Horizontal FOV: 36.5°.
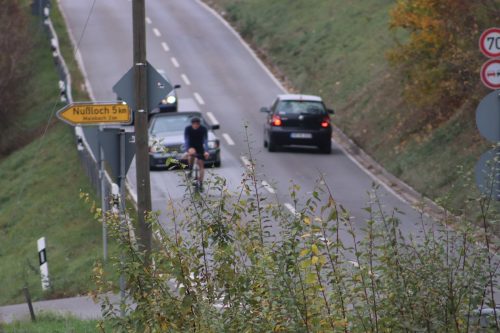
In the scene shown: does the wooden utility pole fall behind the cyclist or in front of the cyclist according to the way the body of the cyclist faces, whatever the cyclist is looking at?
in front

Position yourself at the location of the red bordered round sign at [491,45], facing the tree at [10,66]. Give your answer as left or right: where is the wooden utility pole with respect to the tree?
left

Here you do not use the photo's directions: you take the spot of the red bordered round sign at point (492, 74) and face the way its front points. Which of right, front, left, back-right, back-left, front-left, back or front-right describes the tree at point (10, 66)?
back-right

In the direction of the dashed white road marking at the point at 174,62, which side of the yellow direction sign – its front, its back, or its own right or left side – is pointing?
back

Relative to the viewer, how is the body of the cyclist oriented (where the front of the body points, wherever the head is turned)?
toward the camera

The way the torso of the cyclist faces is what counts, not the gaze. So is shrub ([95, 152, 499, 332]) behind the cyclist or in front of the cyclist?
in front

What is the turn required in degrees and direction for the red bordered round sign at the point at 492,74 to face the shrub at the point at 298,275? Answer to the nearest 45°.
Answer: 0° — it already faces it

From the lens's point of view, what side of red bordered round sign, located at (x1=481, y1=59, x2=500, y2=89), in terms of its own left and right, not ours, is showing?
front

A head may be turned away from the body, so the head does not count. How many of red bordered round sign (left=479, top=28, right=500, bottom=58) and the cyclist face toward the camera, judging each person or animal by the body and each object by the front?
2

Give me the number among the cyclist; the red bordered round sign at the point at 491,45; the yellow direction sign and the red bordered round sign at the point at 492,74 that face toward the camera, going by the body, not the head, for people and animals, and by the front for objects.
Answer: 4

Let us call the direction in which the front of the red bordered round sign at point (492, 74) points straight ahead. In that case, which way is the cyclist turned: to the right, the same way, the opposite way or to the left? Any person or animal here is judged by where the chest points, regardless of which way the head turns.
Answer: the same way

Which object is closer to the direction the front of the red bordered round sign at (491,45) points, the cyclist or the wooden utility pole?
the wooden utility pole

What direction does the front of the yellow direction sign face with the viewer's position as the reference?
facing the viewer

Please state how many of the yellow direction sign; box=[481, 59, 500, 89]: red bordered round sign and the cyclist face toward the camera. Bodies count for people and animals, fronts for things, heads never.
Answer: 3

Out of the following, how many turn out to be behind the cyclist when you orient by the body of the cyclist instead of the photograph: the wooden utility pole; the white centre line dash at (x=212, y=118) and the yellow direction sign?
1

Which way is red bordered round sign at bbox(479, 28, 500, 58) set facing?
toward the camera

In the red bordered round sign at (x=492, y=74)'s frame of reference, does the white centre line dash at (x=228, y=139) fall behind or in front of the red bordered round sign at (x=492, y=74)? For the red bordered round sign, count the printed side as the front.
behind

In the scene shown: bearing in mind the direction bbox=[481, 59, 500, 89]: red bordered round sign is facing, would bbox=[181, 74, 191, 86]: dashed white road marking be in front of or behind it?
behind

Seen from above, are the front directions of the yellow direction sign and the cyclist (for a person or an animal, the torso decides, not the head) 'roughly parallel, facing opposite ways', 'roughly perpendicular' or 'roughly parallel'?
roughly parallel
